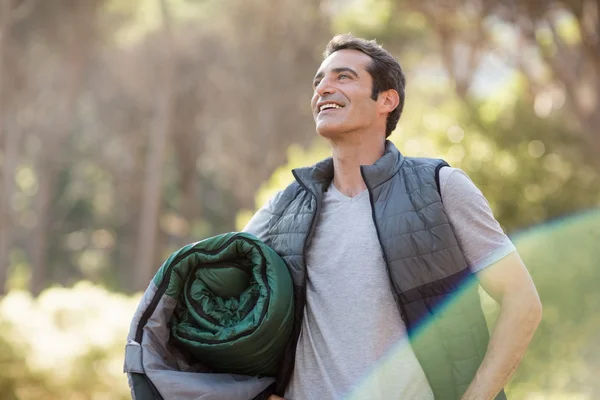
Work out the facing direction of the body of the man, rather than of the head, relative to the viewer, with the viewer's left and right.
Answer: facing the viewer and to the left of the viewer

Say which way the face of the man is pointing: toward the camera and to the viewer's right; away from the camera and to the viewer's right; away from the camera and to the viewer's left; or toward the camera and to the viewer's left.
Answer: toward the camera and to the viewer's left

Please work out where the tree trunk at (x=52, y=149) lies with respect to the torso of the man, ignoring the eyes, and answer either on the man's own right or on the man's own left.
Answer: on the man's own right

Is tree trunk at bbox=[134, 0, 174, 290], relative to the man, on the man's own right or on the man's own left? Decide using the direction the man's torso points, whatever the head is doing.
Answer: on the man's own right

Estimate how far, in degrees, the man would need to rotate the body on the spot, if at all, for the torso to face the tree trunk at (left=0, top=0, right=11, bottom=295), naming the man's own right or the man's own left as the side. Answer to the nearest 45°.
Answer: approximately 90° to the man's own right
